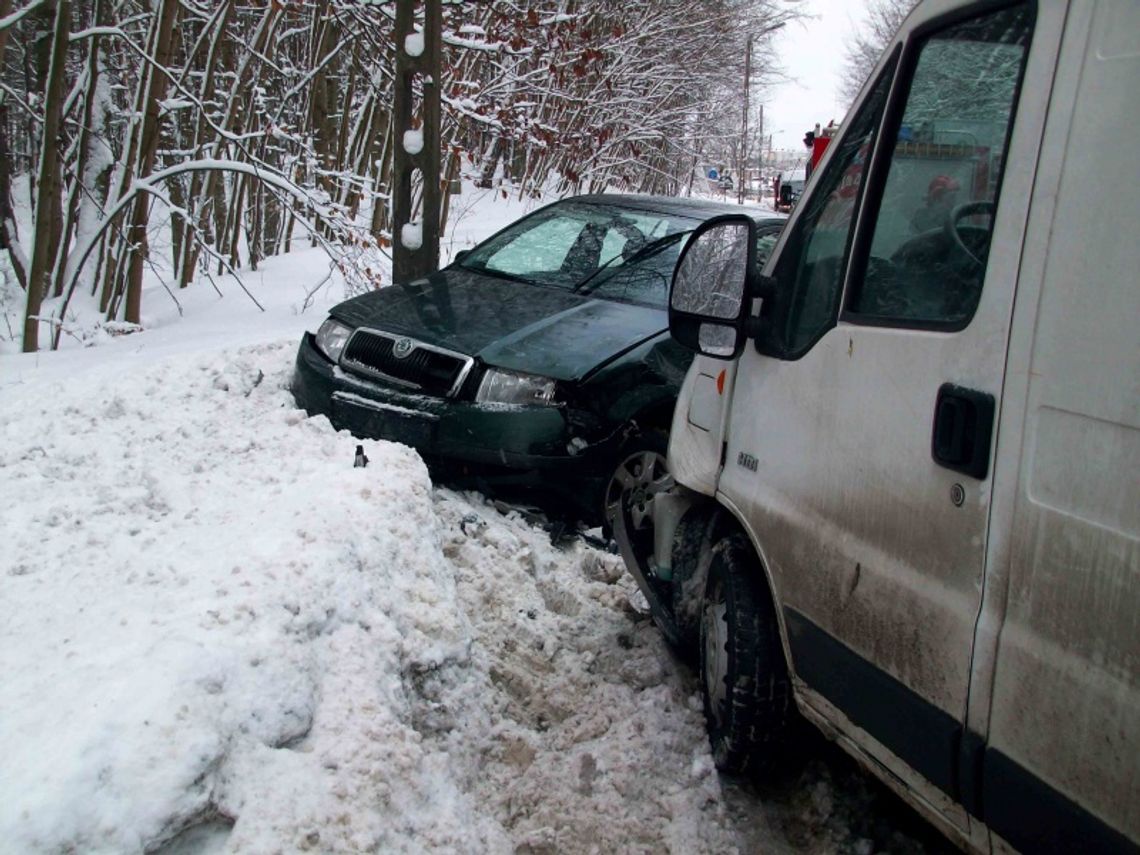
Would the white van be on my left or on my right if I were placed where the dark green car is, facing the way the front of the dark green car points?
on my left

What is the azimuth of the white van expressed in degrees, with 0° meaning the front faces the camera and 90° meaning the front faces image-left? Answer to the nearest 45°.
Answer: approximately 135°

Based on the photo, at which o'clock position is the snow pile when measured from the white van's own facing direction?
The snow pile is roughly at 11 o'clock from the white van.

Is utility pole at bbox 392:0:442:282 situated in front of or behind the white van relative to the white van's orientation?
in front

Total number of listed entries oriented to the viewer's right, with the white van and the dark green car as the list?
0

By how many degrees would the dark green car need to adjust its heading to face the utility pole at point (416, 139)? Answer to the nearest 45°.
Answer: approximately 135° to its right

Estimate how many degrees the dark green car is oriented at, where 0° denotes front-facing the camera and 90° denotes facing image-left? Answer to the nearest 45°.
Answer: approximately 45°

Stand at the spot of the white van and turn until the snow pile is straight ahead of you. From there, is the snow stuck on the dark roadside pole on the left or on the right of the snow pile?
right

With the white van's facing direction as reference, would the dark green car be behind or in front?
in front

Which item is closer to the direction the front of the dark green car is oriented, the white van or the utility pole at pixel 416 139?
the white van
